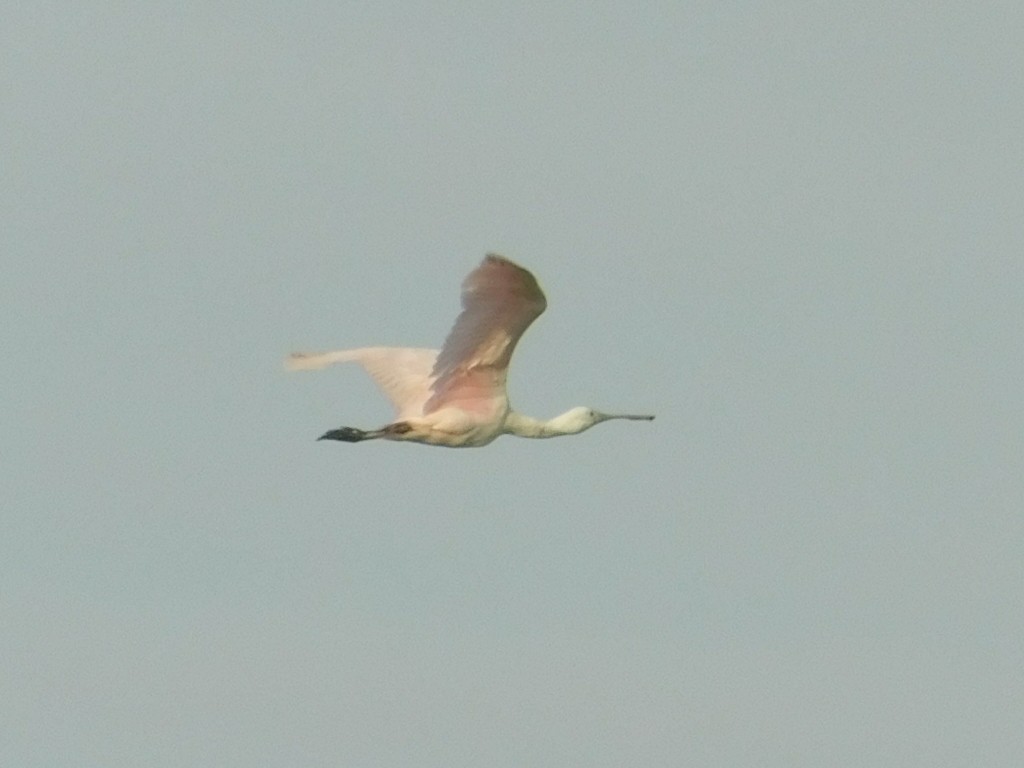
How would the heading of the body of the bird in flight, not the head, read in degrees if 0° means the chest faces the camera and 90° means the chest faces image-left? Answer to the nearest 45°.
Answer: approximately 270°
